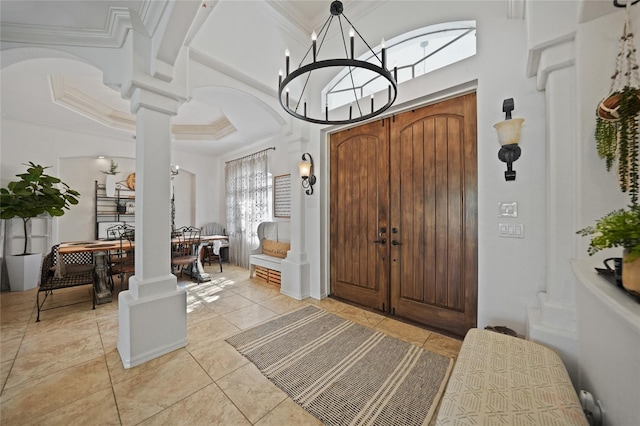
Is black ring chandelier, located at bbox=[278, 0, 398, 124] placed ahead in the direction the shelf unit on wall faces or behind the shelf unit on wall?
ahead

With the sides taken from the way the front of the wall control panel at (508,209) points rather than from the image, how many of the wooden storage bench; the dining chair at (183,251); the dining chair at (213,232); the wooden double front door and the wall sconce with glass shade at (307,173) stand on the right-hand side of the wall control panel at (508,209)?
5

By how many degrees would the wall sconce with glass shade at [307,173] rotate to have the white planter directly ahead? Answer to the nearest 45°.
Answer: approximately 45° to its right

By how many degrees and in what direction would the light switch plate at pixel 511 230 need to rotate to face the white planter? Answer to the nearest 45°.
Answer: approximately 45° to its right
